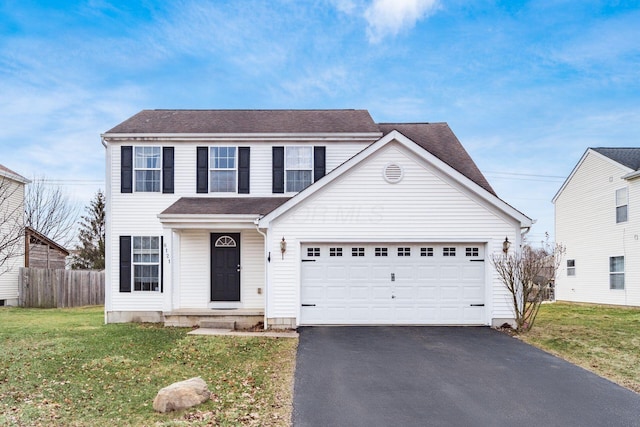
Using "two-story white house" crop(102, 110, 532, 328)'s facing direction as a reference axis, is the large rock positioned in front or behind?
in front

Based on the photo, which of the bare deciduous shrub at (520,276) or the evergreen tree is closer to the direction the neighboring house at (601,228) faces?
the bare deciduous shrub

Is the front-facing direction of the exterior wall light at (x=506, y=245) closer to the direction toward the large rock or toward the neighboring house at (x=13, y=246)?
the large rock

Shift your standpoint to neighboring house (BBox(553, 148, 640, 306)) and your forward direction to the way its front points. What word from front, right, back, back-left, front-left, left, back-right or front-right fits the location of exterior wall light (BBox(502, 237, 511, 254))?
front-right

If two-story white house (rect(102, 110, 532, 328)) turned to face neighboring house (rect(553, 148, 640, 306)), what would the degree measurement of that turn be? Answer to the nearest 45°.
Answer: approximately 135° to its left
